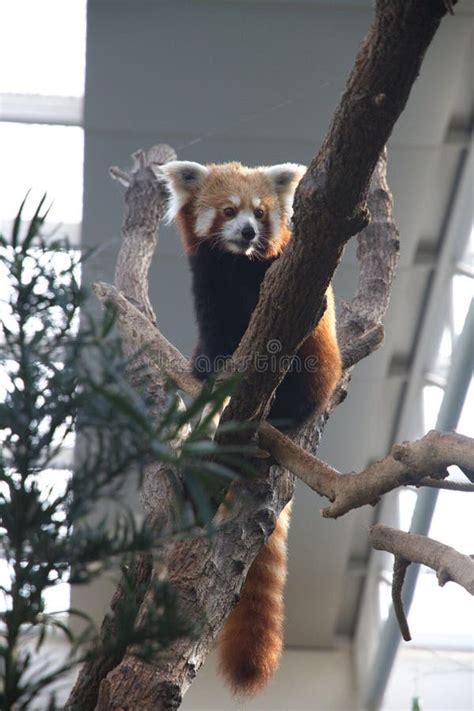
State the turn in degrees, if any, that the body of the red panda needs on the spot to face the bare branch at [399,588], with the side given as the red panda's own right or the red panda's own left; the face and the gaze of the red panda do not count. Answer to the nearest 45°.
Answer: approximately 45° to the red panda's own left

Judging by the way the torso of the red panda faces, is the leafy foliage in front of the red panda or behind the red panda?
in front

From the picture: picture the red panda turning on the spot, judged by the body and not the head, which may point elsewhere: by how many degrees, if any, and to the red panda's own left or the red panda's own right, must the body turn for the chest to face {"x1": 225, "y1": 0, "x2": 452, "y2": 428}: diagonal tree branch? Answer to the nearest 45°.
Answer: approximately 45° to the red panda's own left

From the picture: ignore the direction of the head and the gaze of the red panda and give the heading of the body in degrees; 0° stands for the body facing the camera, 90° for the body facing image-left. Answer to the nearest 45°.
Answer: approximately 45°
